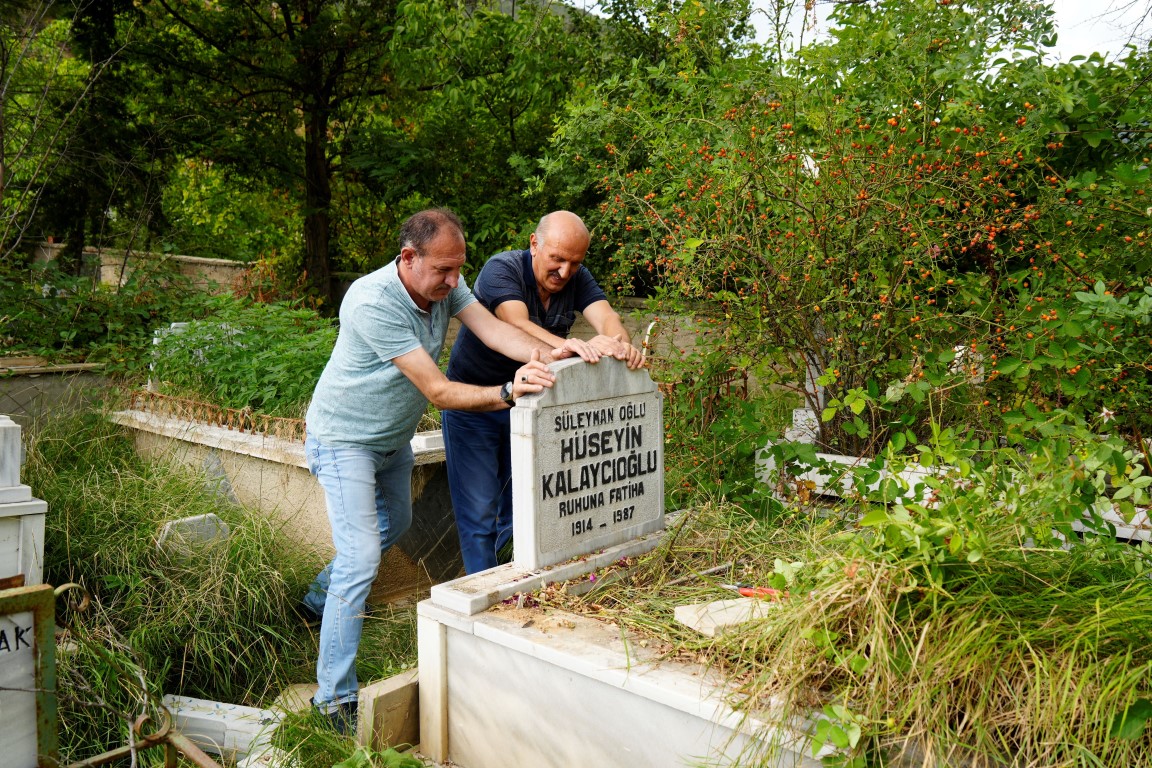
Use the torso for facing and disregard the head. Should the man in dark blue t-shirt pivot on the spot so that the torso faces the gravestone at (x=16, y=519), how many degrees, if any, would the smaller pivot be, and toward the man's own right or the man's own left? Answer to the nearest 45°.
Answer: approximately 135° to the man's own right

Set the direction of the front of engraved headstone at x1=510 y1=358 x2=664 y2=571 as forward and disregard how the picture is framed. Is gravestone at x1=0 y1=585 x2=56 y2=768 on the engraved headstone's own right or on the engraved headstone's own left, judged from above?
on the engraved headstone's own right

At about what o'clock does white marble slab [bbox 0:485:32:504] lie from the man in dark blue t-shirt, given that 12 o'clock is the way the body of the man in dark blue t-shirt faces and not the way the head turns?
The white marble slab is roughly at 4 o'clock from the man in dark blue t-shirt.

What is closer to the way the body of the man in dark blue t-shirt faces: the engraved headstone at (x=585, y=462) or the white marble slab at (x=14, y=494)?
the engraved headstone

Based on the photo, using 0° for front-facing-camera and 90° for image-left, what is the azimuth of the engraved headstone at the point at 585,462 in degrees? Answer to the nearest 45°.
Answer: approximately 315°

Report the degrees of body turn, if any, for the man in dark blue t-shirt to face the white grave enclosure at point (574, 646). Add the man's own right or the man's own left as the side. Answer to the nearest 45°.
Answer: approximately 45° to the man's own right
